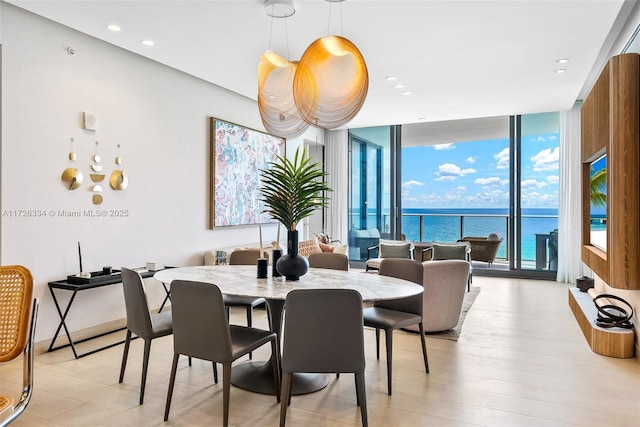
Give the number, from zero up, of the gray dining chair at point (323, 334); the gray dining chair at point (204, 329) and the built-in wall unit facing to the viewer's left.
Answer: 1

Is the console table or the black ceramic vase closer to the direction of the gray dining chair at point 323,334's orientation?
the black ceramic vase

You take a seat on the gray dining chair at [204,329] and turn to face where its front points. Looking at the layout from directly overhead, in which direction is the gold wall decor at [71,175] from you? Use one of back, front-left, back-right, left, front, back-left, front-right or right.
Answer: left

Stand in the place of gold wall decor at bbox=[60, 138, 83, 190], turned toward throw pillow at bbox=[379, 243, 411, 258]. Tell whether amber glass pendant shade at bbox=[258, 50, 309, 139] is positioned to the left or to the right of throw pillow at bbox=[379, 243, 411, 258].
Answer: right

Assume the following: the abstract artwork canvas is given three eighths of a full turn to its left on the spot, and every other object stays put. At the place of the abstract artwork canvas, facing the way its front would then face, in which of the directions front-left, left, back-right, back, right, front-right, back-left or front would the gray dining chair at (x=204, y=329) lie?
back

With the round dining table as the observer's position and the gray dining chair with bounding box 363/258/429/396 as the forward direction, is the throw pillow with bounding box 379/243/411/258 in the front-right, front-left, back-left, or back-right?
front-left

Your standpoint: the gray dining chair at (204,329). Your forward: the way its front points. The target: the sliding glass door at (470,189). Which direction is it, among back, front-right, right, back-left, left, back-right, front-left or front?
front

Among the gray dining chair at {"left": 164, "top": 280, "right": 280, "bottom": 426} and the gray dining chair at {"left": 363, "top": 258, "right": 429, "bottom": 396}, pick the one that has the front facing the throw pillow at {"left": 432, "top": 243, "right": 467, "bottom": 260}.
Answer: the gray dining chair at {"left": 164, "top": 280, "right": 280, "bottom": 426}

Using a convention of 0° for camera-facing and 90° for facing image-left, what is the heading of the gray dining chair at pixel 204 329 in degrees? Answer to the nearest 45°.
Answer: approximately 225°

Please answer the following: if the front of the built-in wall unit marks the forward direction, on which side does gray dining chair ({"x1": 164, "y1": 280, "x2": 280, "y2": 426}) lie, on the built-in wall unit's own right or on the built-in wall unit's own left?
on the built-in wall unit's own left

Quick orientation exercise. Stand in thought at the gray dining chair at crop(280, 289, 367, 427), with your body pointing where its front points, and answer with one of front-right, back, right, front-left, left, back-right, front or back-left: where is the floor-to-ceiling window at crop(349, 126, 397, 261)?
front

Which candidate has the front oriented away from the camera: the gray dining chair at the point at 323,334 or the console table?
the gray dining chair

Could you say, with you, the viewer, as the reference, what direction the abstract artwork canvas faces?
facing the viewer and to the right of the viewer

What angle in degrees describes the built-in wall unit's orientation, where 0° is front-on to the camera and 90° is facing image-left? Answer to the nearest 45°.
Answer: approximately 90°

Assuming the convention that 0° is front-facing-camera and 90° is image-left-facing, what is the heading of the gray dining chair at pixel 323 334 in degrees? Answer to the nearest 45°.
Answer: approximately 180°
